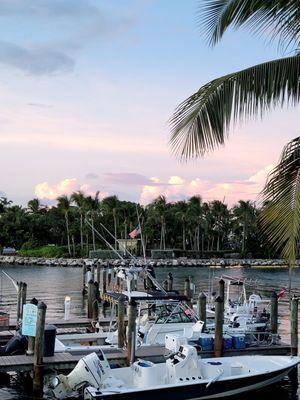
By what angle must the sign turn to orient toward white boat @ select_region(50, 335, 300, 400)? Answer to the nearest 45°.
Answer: approximately 45° to its left

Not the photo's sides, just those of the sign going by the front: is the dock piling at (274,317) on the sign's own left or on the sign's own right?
on the sign's own left

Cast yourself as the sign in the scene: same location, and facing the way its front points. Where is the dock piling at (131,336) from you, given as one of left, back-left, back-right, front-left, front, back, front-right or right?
left

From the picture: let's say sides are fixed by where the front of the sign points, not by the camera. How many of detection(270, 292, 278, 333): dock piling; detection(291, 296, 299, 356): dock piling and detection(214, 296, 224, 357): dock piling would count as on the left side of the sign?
3

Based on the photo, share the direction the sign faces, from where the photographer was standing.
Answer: facing the viewer

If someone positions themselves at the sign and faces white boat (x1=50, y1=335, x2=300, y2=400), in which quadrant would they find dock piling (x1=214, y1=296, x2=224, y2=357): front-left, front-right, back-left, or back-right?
front-left

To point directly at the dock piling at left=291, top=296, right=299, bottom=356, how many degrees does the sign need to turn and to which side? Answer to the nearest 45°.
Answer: approximately 90° to its left

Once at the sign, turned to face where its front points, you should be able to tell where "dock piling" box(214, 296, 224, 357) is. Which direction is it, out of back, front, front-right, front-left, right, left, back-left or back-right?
left

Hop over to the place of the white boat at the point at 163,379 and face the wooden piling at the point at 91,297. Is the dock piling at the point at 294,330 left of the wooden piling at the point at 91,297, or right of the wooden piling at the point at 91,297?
right

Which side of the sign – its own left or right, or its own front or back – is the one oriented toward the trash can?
left
